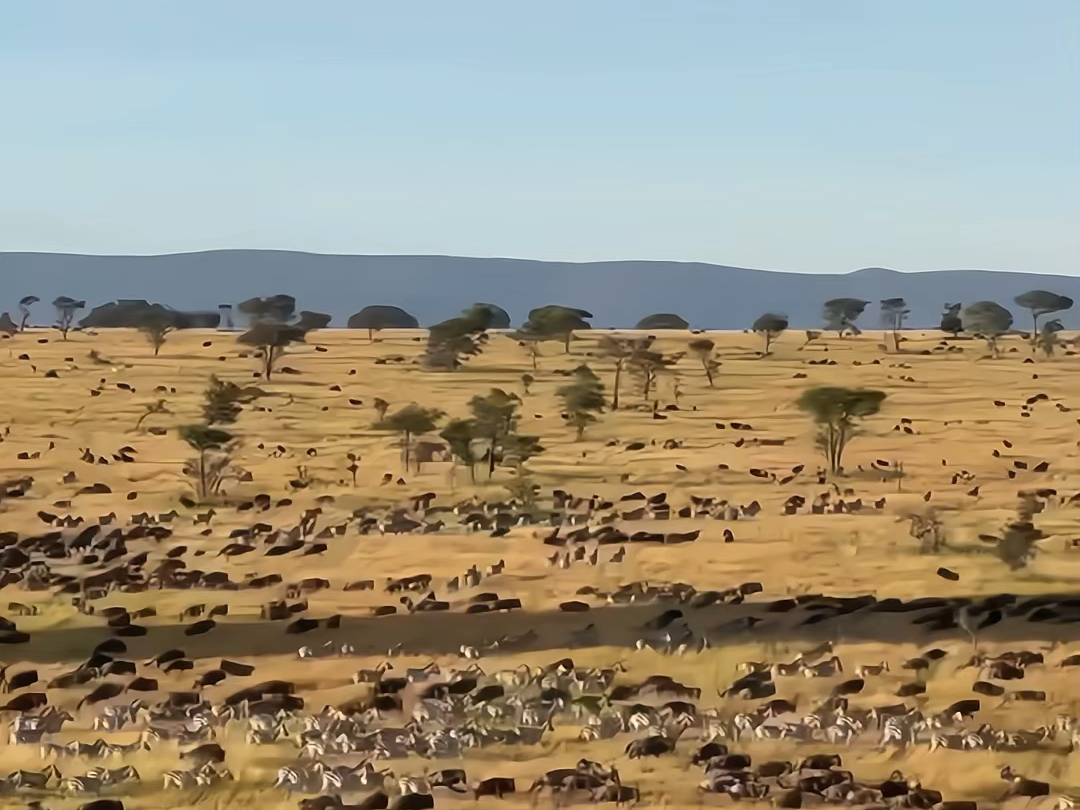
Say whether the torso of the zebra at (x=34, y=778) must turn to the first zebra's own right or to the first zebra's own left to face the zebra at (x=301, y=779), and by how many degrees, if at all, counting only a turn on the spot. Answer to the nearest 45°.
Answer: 0° — it already faces it

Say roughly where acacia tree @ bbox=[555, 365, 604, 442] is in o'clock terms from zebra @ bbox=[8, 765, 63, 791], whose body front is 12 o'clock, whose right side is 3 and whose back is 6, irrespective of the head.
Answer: The acacia tree is roughly at 10 o'clock from the zebra.

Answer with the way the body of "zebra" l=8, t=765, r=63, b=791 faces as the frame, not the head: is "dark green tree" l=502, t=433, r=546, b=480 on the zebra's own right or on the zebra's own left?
on the zebra's own left

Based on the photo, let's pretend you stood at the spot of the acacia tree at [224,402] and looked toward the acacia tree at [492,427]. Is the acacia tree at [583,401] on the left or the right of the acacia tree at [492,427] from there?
left

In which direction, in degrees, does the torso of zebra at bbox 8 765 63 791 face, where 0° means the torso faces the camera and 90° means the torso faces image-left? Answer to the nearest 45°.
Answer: approximately 270°

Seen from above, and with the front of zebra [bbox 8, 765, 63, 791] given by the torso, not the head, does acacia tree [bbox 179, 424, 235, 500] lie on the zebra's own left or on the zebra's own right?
on the zebra's own left
